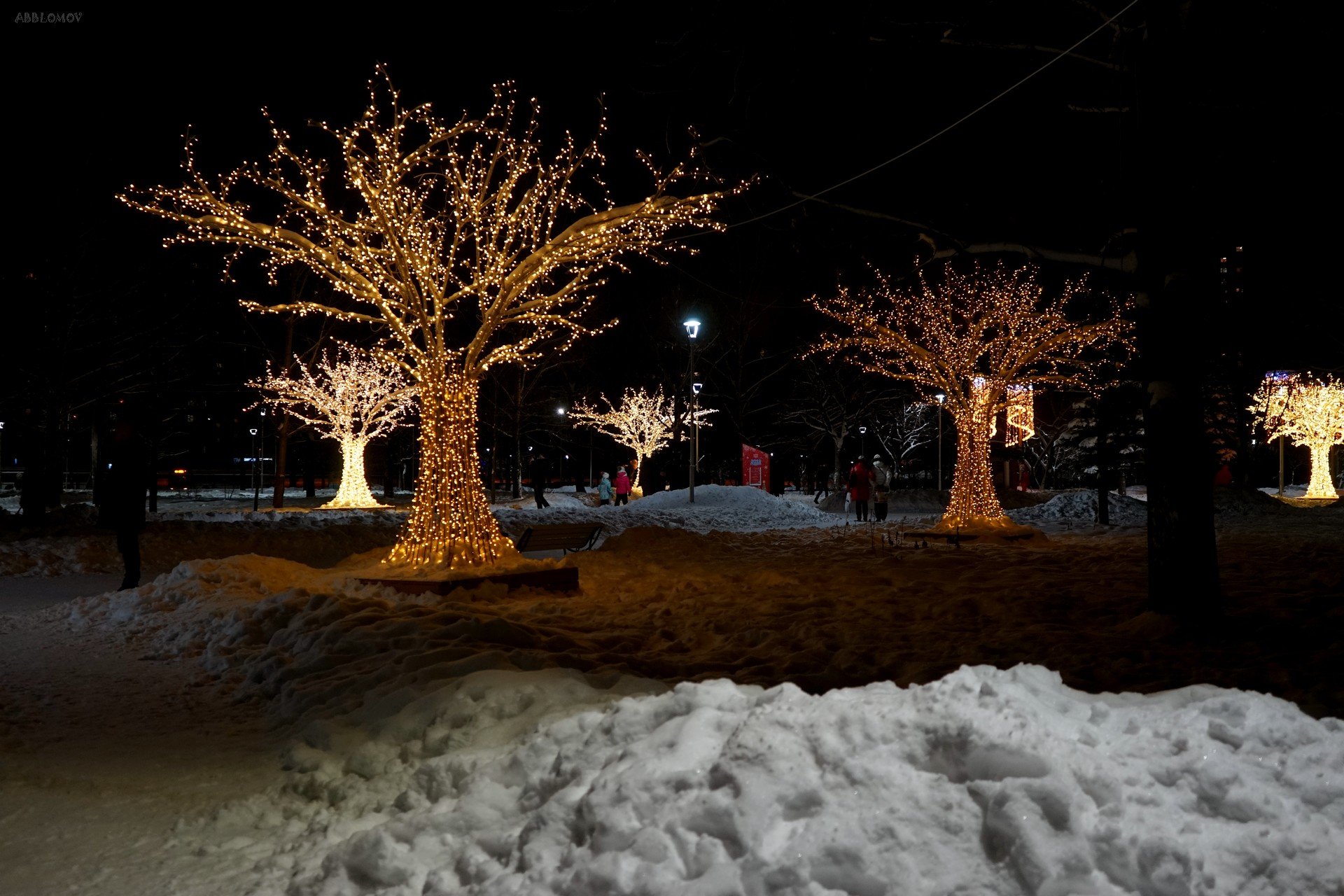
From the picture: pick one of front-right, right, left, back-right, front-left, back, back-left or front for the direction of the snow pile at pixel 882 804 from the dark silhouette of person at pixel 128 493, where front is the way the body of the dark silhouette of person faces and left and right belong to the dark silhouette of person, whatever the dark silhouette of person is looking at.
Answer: left

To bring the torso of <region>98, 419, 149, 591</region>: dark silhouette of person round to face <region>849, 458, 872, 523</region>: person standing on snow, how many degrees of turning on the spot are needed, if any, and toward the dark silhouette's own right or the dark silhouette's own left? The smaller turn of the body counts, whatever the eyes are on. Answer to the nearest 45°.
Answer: approximately 180°

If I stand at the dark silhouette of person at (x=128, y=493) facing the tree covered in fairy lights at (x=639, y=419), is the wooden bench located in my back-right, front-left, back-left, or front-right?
front-right
